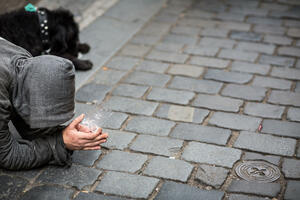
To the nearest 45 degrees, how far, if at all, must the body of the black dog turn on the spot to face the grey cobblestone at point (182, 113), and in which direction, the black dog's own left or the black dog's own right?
approximately 45° to the black dog's own right

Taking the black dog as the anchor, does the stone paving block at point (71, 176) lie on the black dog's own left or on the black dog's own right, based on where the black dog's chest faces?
on the black dog's own right

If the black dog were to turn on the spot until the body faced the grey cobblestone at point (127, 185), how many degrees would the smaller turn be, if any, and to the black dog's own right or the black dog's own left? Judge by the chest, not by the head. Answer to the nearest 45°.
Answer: approximately 90° to the black dog's own right

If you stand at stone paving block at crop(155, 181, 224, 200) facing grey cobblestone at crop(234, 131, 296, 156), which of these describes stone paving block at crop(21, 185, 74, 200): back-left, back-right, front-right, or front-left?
back-left

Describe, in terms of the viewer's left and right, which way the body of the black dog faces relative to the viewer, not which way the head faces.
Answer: facing to the right of the viewer

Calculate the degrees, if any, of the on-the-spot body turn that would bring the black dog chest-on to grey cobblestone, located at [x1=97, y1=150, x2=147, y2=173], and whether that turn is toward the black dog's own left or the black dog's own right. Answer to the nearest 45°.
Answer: approximately 90° to the black dog's own right

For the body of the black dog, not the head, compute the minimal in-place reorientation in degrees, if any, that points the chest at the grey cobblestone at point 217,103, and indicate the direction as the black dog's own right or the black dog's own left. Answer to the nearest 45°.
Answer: approximately 45° to the black dog's own right
